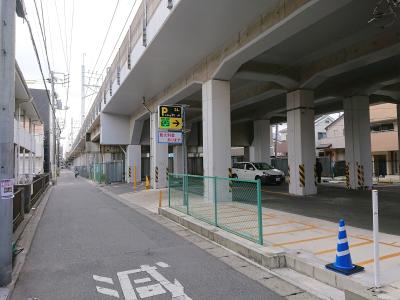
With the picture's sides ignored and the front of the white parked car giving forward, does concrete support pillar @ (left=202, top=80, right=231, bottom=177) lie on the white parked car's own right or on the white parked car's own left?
on the white parked car's own right

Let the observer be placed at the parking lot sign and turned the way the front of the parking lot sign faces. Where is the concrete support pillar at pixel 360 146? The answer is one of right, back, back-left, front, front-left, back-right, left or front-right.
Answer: left

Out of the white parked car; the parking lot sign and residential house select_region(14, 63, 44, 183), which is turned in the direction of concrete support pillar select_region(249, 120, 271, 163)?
the residential house

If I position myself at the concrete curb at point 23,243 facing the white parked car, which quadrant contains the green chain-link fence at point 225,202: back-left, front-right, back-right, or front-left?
front-right

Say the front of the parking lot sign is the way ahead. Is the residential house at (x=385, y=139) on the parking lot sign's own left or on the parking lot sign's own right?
on the parking lot sign's own left

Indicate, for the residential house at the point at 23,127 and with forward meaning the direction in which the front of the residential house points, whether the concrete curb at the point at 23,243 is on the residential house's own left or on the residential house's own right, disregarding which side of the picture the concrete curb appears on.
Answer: on the residential house's own right

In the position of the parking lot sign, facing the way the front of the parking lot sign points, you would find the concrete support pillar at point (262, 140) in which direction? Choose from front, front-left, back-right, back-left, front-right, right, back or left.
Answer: back-left

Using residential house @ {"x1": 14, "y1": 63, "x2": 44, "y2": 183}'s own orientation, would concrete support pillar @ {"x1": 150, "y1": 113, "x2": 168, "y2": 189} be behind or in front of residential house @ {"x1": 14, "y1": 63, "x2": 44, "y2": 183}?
in front

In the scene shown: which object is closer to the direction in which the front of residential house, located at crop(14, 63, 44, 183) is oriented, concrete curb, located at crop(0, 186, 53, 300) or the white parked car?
the white parked car

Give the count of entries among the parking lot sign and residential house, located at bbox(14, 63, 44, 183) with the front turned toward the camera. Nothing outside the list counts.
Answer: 1

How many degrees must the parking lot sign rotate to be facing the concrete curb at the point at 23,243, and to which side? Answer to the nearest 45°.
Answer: approximately 45° to its right

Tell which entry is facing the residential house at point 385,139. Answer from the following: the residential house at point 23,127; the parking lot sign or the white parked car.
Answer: the residential house at point 23,127

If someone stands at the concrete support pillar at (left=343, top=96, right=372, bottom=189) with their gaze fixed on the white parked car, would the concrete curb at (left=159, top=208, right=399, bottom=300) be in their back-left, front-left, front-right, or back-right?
back-left

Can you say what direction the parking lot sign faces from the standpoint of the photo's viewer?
facing the viewer

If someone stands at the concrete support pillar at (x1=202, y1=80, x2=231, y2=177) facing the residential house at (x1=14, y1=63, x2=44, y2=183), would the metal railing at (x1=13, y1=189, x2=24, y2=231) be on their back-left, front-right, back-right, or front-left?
front-left

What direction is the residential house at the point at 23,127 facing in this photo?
to the viewer's right

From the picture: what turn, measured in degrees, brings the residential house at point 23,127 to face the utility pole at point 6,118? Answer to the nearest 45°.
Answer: approximately 90° to its right
